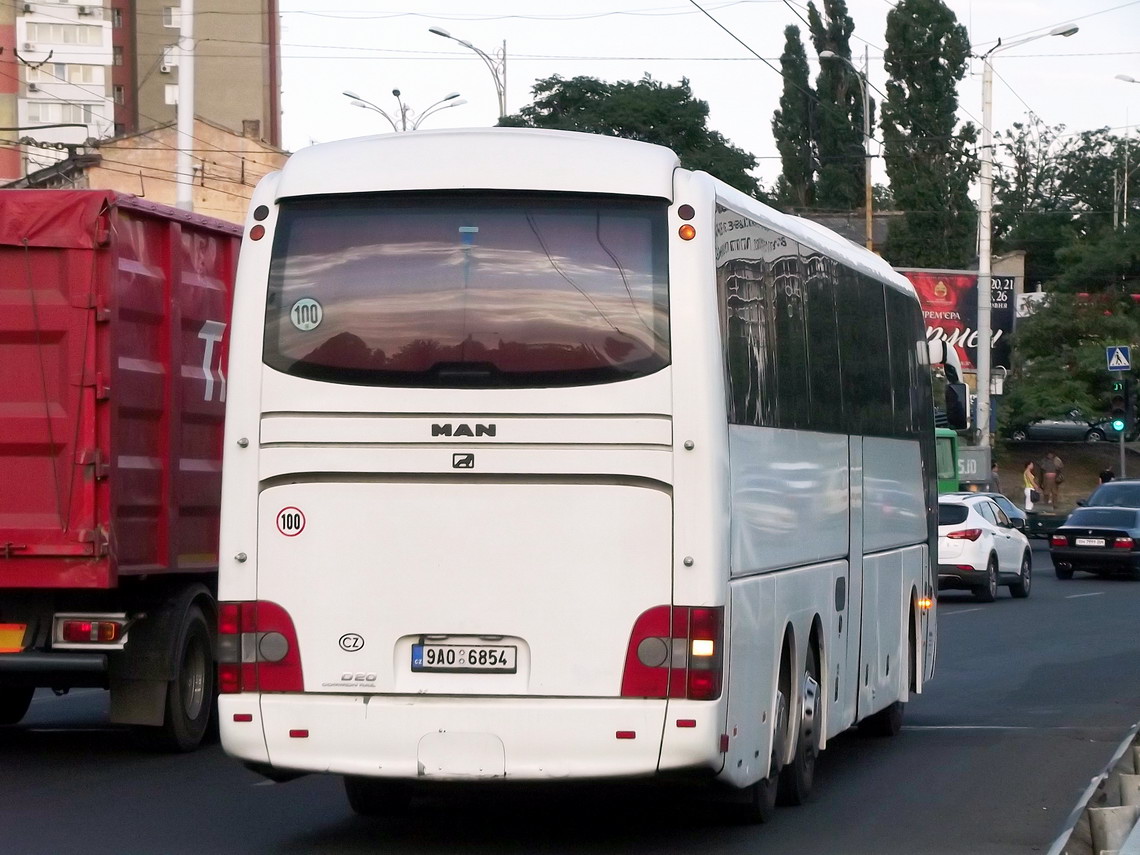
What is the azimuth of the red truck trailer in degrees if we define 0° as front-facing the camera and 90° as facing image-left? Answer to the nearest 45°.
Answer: approximately 225°

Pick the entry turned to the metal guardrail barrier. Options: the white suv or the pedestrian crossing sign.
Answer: the pedestrian crossing sign

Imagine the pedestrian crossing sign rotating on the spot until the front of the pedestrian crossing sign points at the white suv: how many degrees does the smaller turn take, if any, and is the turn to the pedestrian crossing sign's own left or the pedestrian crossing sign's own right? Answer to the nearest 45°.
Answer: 0° — it already faces it

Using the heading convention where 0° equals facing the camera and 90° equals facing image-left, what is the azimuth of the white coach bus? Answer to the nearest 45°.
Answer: approximately 180°

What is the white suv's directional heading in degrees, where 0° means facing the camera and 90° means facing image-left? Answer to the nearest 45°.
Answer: approximately 225°

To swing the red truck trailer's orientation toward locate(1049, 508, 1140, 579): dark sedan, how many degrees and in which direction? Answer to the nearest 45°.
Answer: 0° — it already faces it

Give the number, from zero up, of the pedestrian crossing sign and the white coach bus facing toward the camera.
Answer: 1

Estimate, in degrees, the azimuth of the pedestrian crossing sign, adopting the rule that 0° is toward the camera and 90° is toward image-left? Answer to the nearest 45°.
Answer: approximately 0°
